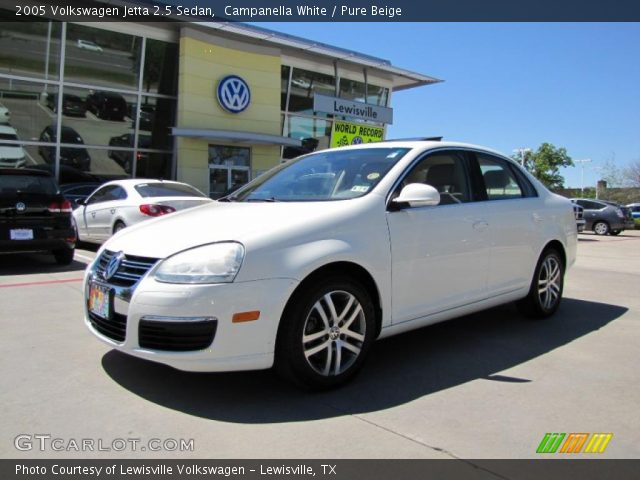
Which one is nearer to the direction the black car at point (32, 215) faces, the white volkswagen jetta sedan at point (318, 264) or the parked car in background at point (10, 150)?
the parked car in background

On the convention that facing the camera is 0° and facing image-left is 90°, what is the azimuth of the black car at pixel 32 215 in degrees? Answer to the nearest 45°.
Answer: approximately 180°

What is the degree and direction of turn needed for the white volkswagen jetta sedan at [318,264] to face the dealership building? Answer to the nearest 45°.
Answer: approximately 135° to its right

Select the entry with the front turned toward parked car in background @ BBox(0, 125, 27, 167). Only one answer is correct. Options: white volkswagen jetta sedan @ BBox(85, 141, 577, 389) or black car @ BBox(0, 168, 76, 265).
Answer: the black car

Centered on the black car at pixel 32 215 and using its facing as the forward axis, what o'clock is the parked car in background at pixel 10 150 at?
The parked car in background is roughly at 12 o'clock from the black car.

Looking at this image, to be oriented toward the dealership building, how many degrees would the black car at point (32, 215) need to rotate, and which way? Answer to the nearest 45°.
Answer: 0° — it already faces it

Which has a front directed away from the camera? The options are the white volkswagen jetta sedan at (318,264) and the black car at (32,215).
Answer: the black car

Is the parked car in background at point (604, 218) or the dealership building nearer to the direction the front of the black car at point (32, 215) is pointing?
the dealership building

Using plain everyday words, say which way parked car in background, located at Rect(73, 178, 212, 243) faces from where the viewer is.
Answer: facing away from the viewer and to the left of the viewer

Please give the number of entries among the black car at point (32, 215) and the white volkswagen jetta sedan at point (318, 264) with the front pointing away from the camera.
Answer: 1

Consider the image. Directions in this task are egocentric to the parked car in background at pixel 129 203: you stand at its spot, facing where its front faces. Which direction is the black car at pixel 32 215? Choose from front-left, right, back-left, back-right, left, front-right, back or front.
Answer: left

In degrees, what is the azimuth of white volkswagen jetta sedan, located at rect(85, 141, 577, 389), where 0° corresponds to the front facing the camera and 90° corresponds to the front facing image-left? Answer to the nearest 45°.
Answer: approximately 45°
